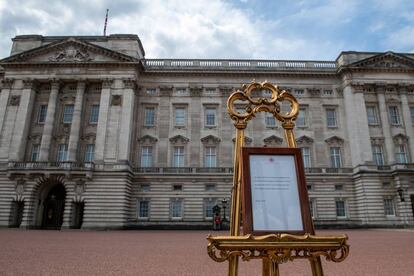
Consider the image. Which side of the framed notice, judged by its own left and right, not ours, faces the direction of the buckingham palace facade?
back

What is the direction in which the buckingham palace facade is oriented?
toward the camera

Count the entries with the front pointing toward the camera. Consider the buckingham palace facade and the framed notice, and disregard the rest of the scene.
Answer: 2

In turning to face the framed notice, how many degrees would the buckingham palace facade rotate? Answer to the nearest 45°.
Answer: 0° — it already faces it

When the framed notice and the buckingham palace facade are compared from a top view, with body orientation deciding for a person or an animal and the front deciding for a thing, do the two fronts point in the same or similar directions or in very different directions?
same or similar directions

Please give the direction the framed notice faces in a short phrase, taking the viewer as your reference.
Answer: facing the viewer
